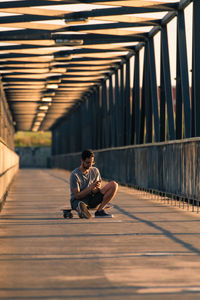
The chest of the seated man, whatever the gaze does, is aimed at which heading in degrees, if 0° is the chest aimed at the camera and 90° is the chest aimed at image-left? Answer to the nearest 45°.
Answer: approximately 315°
